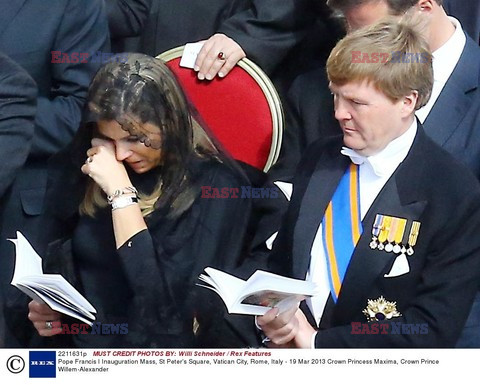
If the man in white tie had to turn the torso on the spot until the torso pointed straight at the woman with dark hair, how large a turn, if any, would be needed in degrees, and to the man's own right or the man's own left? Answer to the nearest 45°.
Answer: approximately 45° to the man's own right

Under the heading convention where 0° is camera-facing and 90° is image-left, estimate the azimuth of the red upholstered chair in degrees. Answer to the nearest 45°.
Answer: approximately 45°

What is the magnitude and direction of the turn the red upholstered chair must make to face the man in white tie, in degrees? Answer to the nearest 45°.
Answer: approximately 90° to its left

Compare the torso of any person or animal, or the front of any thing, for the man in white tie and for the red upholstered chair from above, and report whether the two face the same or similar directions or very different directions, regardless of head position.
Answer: same or similar directions

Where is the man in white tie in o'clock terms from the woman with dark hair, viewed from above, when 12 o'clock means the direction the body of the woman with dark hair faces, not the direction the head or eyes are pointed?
The man in white tie is roughly at 8 o'clock from the woman with dark hair.

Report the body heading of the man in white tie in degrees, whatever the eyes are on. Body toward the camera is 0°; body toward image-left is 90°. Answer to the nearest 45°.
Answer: approximately 45°

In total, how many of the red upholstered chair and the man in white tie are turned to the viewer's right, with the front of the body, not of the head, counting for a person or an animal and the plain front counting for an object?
0

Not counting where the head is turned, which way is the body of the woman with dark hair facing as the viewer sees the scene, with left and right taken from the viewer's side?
facing the viewer and to the left of the viewer

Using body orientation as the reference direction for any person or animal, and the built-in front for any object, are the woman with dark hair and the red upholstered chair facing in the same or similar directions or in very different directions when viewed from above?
same or similar directions

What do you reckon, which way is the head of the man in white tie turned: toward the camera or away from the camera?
toward the camera
